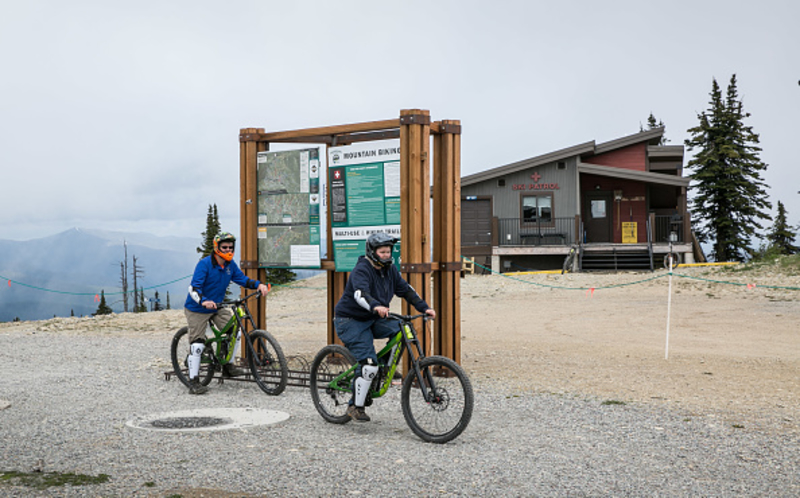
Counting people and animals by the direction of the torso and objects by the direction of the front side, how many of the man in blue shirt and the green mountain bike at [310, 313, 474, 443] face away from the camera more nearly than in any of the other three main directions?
0

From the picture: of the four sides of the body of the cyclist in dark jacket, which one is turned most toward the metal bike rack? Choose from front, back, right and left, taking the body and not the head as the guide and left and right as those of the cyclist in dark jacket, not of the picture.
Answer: back

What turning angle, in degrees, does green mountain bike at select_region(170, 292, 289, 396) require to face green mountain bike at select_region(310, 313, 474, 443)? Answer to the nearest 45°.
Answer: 0° — it already faces it

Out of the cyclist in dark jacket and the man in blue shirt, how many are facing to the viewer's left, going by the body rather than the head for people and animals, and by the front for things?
0

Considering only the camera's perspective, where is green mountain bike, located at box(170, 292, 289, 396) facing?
facing the viewer and to the right of the viewer

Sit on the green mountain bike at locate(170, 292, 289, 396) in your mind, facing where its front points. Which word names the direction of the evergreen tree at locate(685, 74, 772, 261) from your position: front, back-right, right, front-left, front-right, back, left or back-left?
left

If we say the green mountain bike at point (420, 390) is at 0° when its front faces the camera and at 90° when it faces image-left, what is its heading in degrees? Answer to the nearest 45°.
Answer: approximately 315°

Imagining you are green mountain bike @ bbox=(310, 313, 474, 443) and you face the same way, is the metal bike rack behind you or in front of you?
behind

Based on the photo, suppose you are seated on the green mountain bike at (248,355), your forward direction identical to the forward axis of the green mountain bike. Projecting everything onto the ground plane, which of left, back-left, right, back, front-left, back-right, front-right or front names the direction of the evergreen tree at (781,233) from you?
left

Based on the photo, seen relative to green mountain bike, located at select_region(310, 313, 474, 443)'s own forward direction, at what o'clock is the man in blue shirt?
The man in blue shirt is roughly at 6 o'clock from the green mountain bike.

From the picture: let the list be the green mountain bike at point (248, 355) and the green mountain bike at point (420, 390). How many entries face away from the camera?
0
